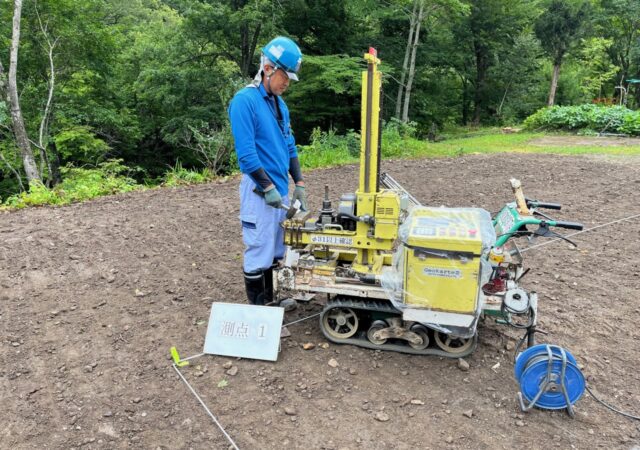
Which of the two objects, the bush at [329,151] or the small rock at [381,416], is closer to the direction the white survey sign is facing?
the small rock

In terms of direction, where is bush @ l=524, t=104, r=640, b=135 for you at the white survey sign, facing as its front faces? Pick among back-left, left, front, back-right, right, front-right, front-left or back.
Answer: back-left

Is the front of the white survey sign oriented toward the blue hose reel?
no

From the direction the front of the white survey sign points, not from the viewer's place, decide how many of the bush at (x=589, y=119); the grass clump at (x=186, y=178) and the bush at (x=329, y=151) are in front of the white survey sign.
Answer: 0

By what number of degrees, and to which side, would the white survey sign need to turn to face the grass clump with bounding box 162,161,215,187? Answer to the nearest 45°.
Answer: approximately 180°

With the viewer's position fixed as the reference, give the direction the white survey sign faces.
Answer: facing the viewer

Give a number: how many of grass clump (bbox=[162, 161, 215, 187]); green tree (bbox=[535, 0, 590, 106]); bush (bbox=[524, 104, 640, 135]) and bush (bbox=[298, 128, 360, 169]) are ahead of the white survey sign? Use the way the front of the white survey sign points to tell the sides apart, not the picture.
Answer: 0

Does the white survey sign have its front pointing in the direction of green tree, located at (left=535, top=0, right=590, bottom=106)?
no

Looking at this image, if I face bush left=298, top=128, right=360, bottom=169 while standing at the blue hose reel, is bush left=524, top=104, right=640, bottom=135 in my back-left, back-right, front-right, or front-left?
front-right

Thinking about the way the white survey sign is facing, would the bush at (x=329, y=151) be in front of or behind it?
behind

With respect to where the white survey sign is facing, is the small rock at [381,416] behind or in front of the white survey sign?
in front

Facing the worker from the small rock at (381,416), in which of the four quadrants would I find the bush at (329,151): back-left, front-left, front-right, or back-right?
front-right

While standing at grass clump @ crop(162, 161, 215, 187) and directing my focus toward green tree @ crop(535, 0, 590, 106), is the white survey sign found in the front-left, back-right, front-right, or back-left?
back-right

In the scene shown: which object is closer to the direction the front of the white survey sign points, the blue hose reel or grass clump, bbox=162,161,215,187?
the blue hose reel
